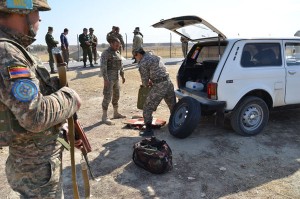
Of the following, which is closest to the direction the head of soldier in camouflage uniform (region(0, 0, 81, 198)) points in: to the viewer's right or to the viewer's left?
to the viewer's right

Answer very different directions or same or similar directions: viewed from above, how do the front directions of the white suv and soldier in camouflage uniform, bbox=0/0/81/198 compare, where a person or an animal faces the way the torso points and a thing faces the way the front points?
same or similar directions

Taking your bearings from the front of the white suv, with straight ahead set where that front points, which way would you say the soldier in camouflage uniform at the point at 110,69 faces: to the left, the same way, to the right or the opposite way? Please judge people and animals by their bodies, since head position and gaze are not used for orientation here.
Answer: to the right

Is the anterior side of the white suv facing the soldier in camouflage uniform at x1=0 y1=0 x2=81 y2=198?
no

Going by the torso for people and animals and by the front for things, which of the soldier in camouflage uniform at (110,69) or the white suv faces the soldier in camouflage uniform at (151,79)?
the soldier in camouflage uniform at (110,69)

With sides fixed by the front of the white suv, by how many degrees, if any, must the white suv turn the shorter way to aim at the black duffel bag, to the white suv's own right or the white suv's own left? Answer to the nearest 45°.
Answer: approximately 180°

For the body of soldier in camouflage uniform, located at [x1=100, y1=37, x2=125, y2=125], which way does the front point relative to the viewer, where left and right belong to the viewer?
facing the viewer and to the right of the viewer

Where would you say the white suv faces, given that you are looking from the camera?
facing away from the viewer and to the right of the viewer

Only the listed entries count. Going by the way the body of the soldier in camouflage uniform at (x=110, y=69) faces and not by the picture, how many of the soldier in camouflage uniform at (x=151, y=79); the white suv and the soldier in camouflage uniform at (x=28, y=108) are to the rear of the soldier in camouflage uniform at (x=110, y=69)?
0

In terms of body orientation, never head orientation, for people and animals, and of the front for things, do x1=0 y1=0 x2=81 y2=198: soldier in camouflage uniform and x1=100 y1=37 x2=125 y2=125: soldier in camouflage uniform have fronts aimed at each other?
no
